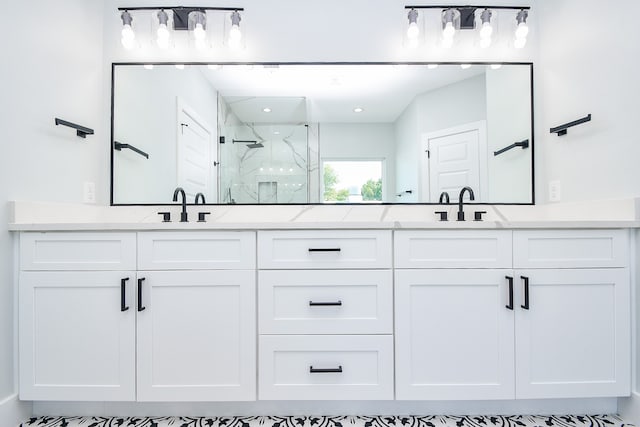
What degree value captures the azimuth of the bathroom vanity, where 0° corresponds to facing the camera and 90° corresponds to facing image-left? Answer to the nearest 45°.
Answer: approximately 0°

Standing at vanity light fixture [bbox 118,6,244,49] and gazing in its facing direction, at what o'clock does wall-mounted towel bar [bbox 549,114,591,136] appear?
The wall-mounted towel bar is roughly at 10 o'clock from the vanity light fixture.

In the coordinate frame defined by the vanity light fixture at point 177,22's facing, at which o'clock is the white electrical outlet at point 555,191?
The white electrical outlet is roughly at 10 o'clock from the vanity light fixture.

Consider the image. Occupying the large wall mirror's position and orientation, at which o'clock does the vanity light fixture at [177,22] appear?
The vanity light fixture is roughly at 3 o'clock from the large wall mirror.

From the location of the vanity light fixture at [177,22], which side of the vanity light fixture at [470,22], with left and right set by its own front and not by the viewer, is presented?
right
